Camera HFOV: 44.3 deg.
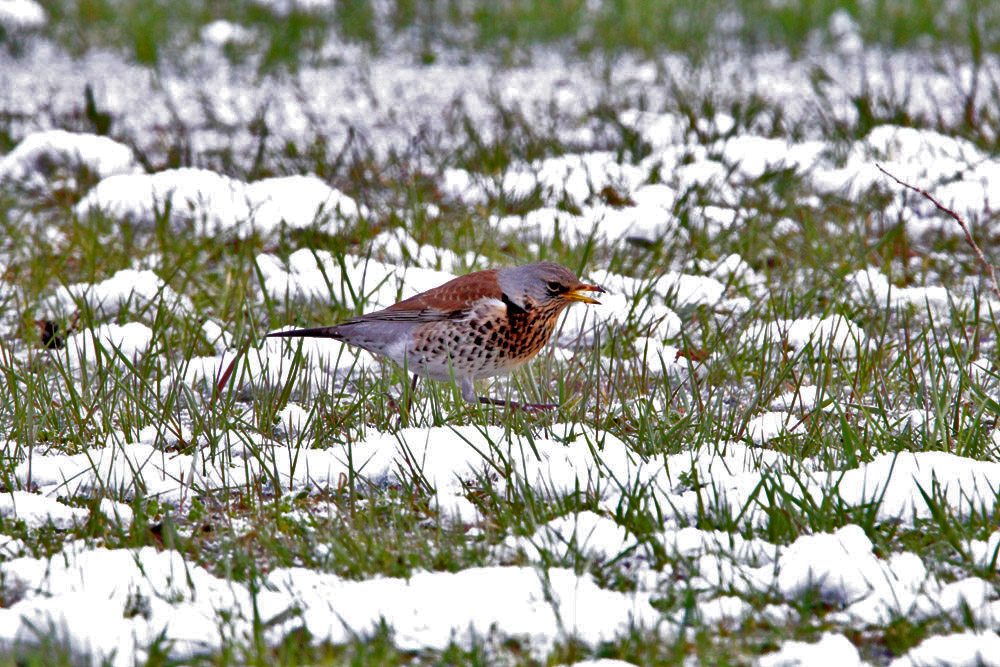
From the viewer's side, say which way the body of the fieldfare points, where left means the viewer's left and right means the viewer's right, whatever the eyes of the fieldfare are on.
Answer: facing to the right of the viewer
